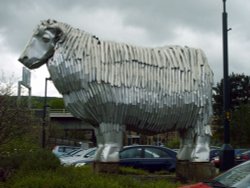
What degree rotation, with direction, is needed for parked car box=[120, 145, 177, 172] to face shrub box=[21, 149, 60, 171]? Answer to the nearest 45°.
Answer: approximately 45° to its left

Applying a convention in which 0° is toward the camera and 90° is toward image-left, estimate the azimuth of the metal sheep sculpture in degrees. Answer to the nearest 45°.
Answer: approximately 90°

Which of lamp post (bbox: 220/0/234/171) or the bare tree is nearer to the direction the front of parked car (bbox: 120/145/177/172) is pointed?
the bare tree

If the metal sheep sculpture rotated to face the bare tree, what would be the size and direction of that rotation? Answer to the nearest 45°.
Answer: approximately 45° to its right

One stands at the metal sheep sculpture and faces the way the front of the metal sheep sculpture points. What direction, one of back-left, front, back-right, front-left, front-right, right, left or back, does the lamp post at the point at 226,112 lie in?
back-right

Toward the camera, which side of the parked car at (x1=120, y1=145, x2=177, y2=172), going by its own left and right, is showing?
left

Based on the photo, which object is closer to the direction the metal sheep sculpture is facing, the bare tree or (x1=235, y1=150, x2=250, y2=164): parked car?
the bare tree
